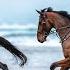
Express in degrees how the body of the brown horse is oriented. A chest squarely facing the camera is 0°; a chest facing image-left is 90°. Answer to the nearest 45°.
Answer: approximately 90°

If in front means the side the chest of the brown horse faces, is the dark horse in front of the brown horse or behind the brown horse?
in front
